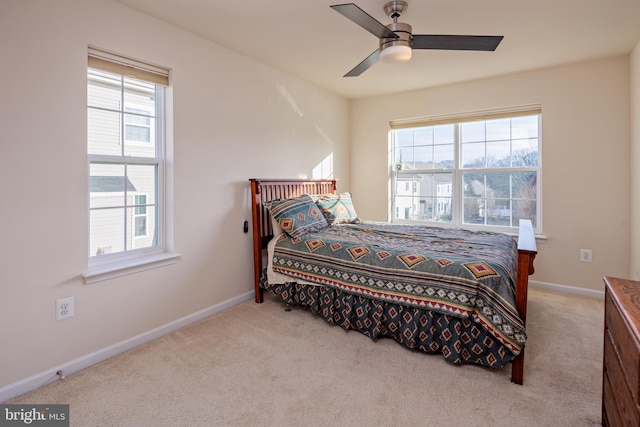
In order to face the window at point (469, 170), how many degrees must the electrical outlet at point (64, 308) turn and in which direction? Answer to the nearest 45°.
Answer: approximately 45° to its left

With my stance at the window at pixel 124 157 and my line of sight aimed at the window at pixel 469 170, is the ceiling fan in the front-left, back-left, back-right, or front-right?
front-right

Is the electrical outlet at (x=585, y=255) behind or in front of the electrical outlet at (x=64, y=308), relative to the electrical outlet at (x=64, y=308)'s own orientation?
in front

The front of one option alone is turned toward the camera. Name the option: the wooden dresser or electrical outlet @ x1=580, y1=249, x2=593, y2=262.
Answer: the electrical outlet

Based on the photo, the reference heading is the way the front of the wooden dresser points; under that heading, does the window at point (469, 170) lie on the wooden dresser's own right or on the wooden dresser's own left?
on the wooden dresser's own right

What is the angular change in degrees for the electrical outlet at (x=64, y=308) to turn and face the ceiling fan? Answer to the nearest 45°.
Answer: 0° — it already faces it

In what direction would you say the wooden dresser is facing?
to the viewer's left

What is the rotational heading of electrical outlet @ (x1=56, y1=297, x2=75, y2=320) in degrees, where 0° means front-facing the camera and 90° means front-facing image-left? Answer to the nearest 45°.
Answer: approximately 315°

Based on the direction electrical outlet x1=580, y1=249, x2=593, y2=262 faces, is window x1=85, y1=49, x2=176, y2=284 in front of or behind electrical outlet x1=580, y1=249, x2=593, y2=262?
in front

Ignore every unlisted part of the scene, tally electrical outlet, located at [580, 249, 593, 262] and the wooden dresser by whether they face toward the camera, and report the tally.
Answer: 1

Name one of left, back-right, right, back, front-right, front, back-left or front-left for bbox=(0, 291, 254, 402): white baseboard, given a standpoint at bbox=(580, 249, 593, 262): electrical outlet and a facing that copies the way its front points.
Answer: front-right

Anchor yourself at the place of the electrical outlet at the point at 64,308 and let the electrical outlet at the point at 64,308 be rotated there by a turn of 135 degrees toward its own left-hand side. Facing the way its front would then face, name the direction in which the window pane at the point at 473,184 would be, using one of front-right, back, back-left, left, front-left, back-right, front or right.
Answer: right

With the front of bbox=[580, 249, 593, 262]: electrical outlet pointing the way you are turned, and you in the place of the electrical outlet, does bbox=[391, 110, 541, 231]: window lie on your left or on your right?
on your right
